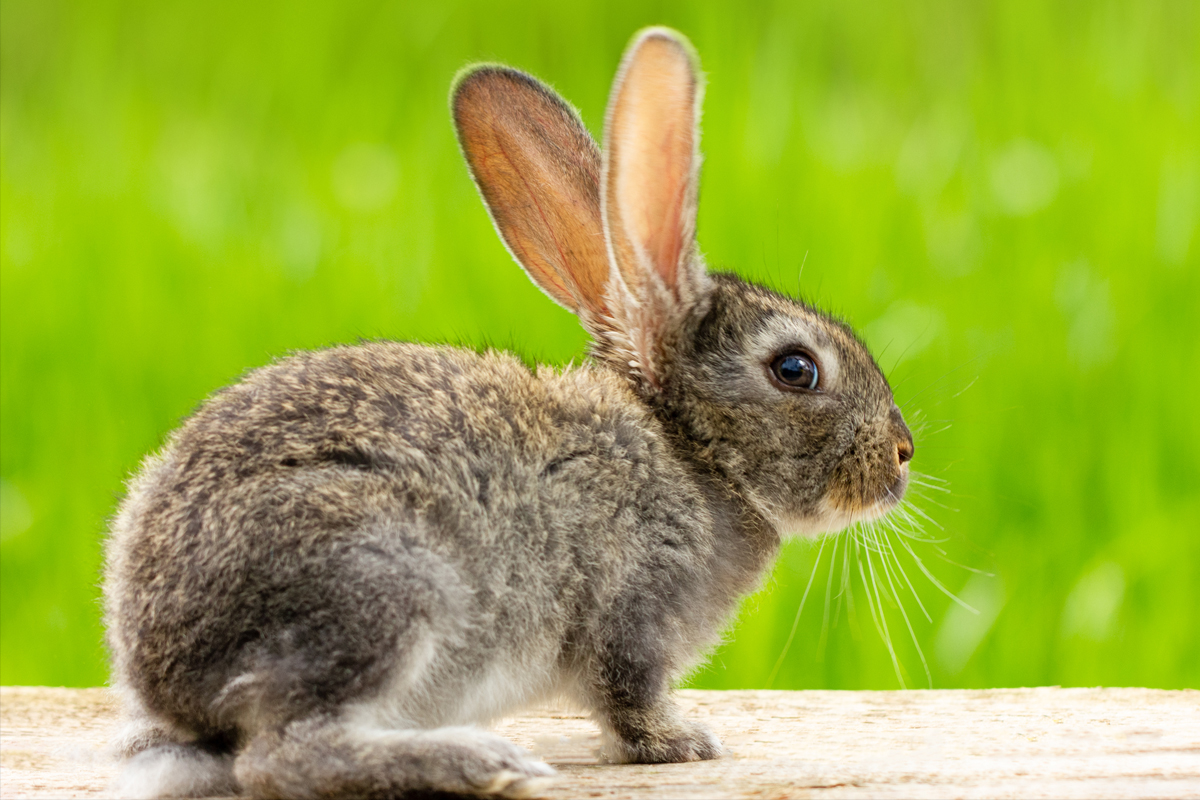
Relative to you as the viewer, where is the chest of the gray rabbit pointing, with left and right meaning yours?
facing to the right of the viewer
